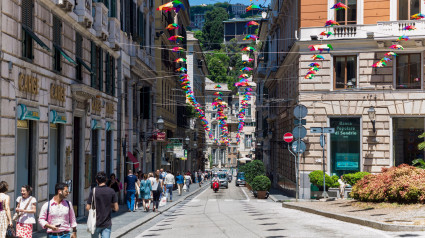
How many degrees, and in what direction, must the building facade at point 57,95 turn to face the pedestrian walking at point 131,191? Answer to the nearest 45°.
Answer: approximately 90° to its left

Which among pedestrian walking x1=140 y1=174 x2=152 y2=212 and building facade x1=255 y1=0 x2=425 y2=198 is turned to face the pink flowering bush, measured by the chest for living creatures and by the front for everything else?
the building facade

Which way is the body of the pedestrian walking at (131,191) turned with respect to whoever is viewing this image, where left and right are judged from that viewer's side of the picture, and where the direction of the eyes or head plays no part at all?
facing away from the viewer

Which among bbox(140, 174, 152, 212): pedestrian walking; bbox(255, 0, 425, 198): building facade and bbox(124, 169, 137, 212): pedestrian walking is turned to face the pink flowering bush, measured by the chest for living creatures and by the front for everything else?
the building facade

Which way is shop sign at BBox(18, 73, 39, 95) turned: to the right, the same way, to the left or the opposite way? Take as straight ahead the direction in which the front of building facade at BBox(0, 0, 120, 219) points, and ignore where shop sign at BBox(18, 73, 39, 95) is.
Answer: the same way

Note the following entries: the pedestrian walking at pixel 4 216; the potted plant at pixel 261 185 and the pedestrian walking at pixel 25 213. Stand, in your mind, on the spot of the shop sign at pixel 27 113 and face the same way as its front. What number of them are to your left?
1

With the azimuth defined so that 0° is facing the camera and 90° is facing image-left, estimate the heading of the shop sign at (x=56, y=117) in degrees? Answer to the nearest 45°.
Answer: approximately 315°

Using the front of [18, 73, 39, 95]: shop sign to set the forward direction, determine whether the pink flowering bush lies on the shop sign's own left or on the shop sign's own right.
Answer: on the shop sign's own left

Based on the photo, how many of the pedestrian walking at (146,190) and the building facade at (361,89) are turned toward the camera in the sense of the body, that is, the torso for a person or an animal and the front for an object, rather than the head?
1
